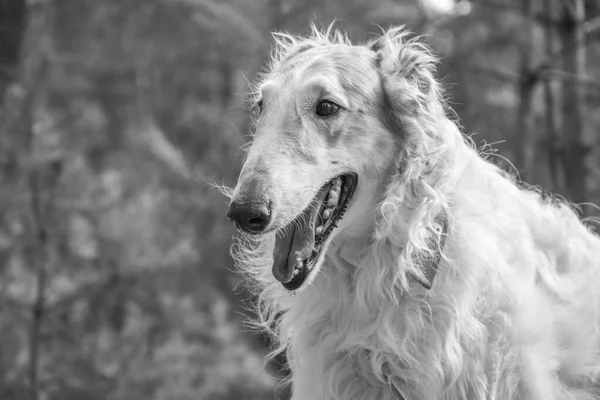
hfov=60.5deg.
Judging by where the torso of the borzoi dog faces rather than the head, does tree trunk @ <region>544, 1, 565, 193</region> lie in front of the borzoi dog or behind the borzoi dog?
behind

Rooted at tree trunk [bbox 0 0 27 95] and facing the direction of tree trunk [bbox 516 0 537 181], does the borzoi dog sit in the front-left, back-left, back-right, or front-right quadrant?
front-right

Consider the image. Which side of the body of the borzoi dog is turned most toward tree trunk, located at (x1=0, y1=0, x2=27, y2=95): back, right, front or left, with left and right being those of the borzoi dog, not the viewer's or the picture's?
right

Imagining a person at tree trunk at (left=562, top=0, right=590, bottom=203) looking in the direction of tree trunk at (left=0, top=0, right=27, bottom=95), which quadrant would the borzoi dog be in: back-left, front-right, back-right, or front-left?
front-left

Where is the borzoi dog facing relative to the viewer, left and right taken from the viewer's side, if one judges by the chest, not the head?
facing the viewer and to the left of the viewer

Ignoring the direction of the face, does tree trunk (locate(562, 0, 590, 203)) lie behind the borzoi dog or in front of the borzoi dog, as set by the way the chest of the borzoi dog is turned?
behind

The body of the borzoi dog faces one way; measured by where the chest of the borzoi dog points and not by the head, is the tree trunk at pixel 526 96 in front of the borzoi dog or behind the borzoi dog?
behind
